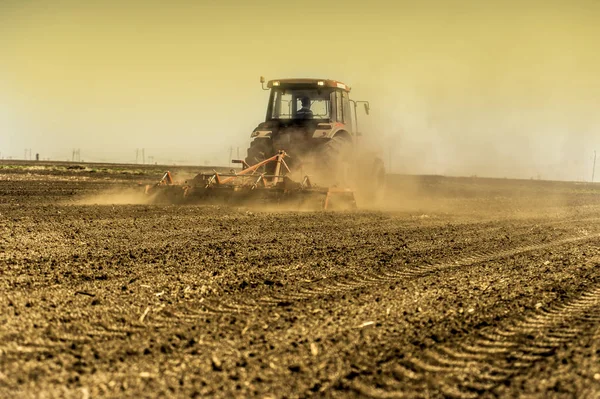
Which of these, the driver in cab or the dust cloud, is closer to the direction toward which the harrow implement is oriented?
the driver in cab

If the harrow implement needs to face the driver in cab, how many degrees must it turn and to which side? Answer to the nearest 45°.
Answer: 0° — it already faces them

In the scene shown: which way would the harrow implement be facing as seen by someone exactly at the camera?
facing away from the viewer and to the right of the viewer
